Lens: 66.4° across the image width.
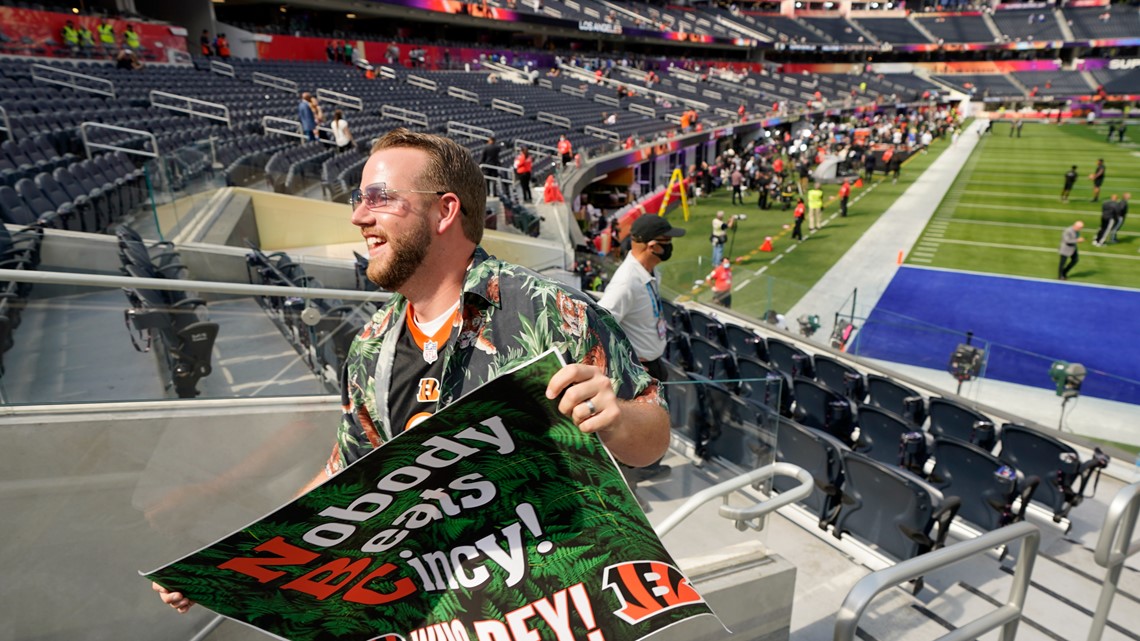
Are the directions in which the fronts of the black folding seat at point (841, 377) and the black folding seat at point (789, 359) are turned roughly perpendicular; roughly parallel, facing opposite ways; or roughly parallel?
roughly parallel

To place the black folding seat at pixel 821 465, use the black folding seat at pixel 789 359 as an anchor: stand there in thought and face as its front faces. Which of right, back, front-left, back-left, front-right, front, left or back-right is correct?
back-right

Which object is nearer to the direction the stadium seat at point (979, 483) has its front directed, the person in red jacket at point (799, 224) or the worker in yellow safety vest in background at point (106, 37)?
the person in red jacket

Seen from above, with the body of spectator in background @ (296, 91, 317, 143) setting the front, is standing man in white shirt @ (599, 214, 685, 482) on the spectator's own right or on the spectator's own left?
on the spectator's own right

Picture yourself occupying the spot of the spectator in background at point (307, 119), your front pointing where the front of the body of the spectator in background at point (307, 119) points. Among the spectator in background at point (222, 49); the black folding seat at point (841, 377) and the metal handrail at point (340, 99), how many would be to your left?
2

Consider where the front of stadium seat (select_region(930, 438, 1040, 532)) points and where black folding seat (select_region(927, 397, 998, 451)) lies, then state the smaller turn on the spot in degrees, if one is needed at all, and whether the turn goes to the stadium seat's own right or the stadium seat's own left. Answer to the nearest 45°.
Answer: approximately 45° to the stadium seat's own left

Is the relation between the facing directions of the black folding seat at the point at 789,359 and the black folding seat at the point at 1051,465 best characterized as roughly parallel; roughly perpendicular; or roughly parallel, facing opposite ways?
roughly parallel

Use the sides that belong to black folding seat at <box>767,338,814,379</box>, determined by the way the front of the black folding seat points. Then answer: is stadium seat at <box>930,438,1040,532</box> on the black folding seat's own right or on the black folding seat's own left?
on the black folding seat's own right

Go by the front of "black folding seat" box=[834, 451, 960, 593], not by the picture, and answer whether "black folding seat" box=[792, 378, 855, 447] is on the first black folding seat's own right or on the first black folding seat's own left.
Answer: on the first black folding seat's own left

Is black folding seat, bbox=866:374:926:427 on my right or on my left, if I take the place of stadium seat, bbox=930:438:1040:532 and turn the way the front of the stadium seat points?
on my left

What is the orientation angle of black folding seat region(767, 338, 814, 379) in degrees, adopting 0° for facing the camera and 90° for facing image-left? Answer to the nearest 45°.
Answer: approximately 225°

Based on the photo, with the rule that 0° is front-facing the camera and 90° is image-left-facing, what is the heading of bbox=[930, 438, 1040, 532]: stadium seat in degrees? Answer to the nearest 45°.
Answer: approximately 225°

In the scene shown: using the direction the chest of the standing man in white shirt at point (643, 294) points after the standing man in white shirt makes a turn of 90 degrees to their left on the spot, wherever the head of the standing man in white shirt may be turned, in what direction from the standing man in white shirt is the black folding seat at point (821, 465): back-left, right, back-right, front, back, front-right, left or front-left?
front-right
